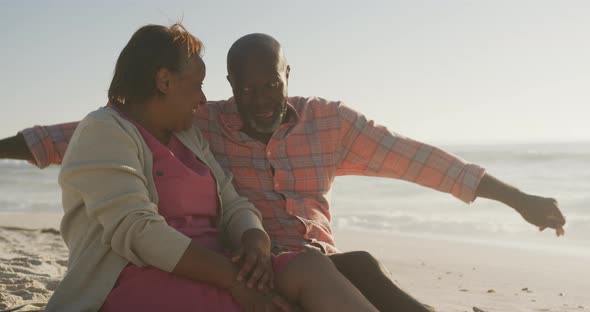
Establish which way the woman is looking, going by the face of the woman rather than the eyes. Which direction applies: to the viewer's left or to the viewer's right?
to the viewer's right

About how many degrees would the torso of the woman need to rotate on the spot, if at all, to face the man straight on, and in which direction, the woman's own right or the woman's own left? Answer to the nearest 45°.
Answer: approximately 90° to the woman's own left

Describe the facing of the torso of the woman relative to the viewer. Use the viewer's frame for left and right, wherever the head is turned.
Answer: facing the viewer and to the right of the viewer

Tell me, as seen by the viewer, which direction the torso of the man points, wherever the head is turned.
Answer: toward the camera

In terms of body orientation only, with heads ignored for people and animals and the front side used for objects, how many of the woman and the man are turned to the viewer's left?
0

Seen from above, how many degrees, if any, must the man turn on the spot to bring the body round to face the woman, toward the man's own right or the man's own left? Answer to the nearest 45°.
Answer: approximately 45° to the man's own right
